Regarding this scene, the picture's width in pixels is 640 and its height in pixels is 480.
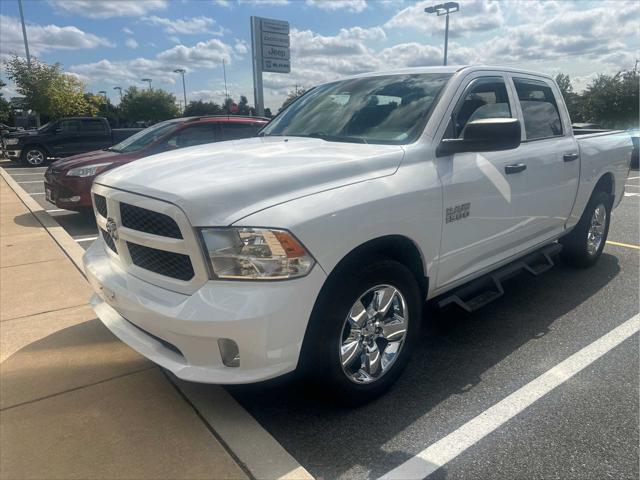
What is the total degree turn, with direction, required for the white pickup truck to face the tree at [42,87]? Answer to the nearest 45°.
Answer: approximately 90° to its right

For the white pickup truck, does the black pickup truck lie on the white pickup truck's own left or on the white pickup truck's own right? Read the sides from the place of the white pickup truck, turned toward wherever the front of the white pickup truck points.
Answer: on the white pickup truck's own right

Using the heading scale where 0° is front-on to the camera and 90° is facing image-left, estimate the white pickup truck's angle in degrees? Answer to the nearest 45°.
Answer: approximately 45°

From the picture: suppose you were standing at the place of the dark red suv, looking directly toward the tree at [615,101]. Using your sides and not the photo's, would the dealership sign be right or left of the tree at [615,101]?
left

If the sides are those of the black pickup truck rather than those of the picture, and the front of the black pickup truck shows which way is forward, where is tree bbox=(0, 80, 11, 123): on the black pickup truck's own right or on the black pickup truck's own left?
on the black pickup truck's own right

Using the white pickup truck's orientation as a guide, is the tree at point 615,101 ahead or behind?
behind

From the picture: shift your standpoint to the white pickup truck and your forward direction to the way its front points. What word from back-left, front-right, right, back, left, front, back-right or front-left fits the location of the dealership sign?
back-right

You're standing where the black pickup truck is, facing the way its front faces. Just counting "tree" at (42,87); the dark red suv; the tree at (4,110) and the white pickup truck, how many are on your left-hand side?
2

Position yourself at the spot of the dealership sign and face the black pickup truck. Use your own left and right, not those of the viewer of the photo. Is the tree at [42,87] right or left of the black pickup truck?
right

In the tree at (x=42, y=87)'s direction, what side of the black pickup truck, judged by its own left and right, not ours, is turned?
right

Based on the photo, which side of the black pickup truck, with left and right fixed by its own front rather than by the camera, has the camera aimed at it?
left
